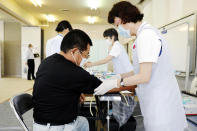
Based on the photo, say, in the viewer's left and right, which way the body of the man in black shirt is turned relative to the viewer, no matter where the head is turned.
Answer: facing away from the viewer and to the right of the viewer

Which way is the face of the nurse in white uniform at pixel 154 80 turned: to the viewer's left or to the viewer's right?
to the viewer's left

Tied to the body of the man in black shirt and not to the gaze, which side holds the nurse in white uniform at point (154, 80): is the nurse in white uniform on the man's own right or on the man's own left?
on the man's own right

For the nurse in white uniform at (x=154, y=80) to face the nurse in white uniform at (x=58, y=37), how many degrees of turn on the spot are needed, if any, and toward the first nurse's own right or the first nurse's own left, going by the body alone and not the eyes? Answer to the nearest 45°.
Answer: approximately 45° to the first nurse's own right

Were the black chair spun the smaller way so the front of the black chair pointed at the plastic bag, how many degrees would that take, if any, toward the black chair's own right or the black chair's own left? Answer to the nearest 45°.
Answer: approximately 45° to the black chair's own left

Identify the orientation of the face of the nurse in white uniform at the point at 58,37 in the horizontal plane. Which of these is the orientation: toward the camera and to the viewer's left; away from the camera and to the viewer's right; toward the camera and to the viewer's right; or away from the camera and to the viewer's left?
away from the camera and to the viewer's right

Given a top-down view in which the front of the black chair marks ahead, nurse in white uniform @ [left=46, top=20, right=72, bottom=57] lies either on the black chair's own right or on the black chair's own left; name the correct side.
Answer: on the black chair's own left

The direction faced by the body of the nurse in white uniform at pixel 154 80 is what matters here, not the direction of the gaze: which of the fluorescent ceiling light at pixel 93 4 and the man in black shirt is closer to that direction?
the man in black shirt

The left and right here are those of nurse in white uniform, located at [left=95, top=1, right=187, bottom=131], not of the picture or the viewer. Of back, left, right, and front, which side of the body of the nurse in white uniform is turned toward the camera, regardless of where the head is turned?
left

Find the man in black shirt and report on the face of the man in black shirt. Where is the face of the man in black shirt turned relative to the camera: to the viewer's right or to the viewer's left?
to the viewer's right
